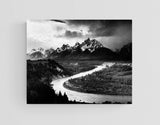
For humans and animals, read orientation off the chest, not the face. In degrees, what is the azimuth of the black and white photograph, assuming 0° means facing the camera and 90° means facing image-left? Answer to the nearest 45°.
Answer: approximately 0°
